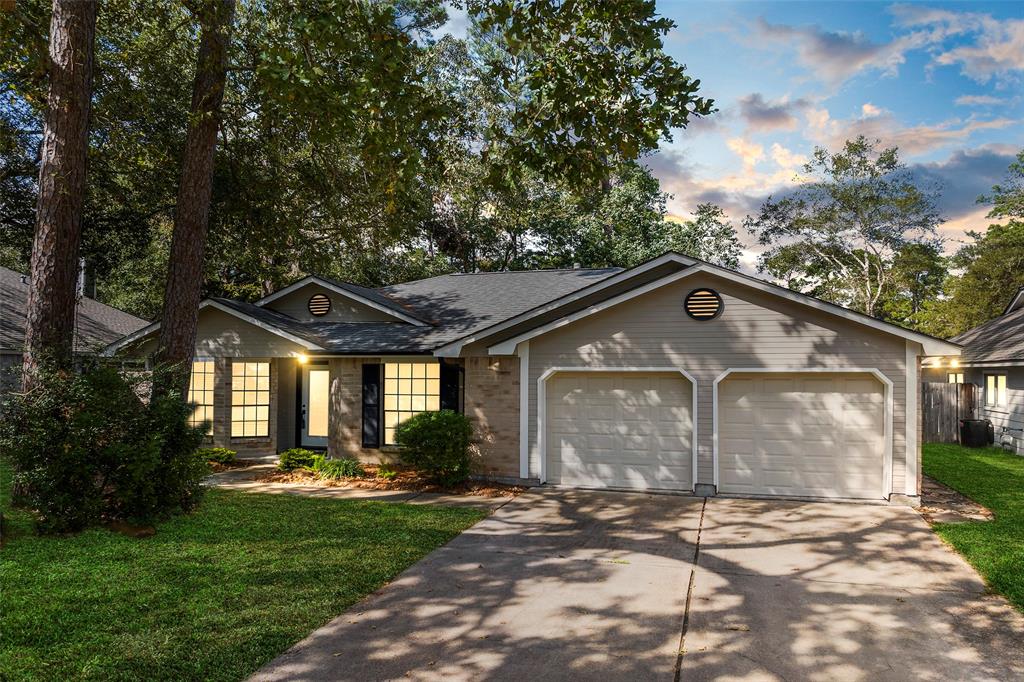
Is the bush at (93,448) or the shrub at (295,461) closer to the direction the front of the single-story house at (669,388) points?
the bush

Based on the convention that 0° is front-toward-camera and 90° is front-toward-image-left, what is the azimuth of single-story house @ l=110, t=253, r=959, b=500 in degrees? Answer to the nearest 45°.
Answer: approximately 0°

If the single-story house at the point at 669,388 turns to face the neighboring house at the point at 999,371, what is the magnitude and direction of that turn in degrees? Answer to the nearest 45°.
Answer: approximately 135° to its left

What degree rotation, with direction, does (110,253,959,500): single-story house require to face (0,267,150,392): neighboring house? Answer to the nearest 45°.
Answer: approximately 135° to its right

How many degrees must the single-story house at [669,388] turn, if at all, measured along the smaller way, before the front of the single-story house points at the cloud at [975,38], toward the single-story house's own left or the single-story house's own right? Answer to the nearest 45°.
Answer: approximately 135° to the single-story house's own left
